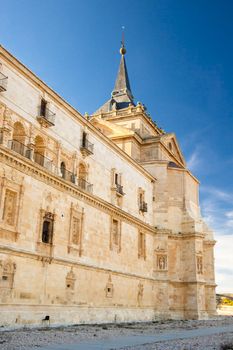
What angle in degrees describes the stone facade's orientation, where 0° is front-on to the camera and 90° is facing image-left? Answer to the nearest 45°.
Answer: approximately 315°
